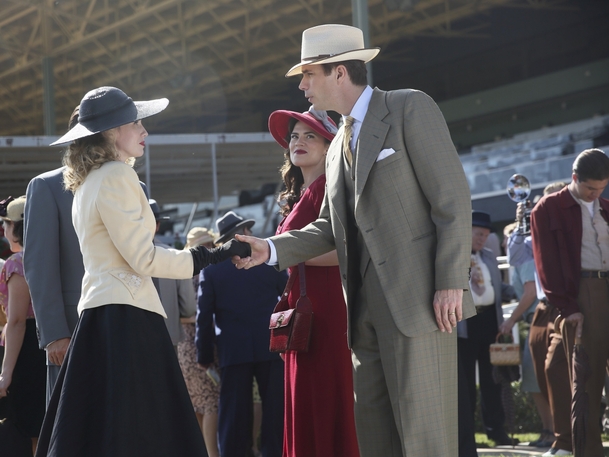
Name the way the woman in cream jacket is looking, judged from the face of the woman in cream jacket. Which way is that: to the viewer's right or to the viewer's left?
to the viewer's right

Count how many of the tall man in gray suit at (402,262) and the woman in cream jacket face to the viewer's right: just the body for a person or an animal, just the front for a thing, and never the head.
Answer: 1

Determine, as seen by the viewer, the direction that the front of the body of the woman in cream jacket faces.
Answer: to the viewer's right

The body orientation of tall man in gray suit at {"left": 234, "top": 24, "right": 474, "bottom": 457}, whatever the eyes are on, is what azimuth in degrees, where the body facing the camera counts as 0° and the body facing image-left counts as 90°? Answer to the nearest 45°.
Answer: approximately 45°

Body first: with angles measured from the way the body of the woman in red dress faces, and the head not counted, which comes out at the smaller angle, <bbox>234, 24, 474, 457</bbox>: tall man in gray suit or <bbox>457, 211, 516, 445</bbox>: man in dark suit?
the tall man in gray suit

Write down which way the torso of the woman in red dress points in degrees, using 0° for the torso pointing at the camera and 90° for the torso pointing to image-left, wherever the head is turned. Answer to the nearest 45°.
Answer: approximately 315°

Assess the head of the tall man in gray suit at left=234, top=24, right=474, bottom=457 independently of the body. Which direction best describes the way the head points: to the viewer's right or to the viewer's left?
to the viewer's left

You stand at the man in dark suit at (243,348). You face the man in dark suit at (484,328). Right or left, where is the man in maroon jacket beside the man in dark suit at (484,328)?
right

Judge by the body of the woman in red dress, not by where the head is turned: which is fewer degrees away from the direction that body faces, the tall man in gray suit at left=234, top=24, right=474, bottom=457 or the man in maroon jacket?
the tall man in gray suit

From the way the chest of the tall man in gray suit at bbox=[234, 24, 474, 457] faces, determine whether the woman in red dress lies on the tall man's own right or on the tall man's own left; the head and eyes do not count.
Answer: on the tall man's own right
